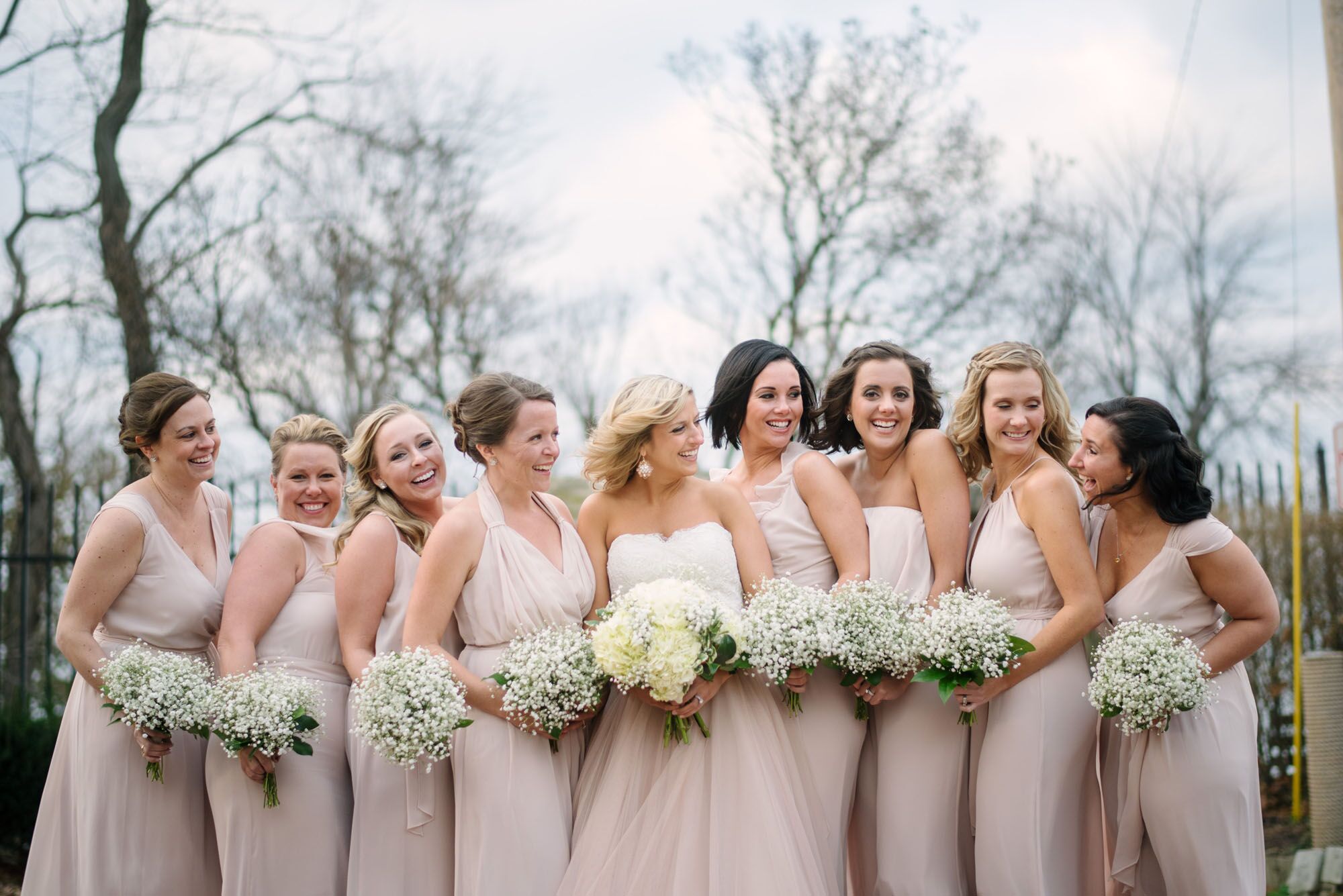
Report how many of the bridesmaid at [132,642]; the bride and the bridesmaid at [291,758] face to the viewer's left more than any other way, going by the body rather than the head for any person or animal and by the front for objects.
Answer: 0

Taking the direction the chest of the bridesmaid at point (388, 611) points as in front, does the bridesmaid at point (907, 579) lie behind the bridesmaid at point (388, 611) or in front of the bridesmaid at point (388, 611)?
in front

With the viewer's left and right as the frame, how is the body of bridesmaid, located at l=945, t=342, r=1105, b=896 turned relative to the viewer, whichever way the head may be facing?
facing the viewer and to the left of the viewer

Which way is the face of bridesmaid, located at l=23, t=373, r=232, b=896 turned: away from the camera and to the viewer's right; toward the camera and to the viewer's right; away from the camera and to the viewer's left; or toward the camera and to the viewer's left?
toward the camera and to the viewer's right

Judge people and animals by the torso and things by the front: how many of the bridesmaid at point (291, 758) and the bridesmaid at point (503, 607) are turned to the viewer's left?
0

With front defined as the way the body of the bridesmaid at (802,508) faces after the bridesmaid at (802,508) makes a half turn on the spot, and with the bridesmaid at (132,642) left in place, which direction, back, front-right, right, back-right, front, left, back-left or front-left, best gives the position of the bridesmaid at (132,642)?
back-left

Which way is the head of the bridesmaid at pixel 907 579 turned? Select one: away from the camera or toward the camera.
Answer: toward the camera

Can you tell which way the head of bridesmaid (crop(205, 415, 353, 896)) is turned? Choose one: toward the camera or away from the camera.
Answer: toward the camera

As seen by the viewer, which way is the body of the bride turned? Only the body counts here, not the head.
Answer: toward the camera

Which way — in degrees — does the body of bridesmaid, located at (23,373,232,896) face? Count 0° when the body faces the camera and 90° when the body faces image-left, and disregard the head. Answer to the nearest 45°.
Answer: approximately 315°

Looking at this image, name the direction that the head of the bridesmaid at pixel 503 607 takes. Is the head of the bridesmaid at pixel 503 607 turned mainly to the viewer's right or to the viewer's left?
to the viewer's right

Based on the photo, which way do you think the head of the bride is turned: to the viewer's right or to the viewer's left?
to the viewer's right

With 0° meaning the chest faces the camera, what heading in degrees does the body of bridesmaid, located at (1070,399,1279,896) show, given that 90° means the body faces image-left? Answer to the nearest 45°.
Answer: approximately 45°

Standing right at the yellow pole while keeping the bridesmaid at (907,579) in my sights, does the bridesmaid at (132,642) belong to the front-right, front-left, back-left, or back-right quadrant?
front-right

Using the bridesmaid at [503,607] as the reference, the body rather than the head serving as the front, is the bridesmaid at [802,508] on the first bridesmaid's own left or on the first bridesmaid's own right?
on the first bridesmaid's own left
